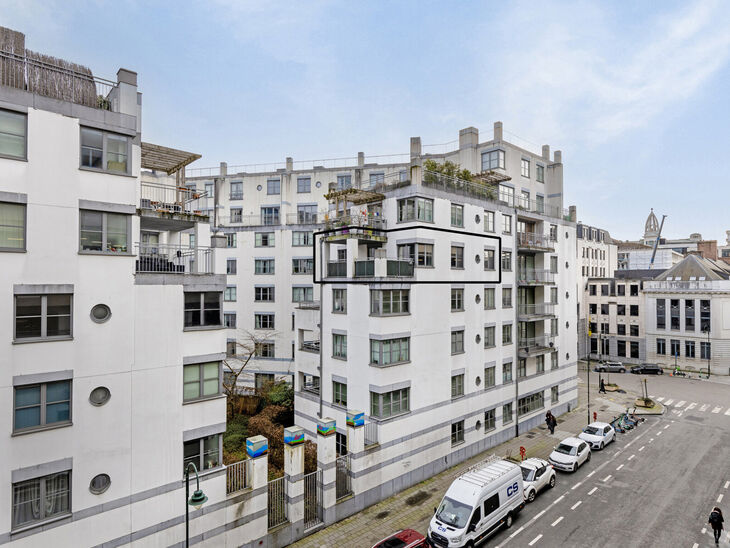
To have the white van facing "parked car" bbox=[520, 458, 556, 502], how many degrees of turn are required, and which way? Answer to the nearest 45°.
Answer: approximately 180°

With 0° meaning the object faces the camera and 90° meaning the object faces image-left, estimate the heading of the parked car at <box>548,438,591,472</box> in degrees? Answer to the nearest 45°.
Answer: approximately 45°

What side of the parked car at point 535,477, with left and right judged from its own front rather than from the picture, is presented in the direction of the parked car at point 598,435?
back

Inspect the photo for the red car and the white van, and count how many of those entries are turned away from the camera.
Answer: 0

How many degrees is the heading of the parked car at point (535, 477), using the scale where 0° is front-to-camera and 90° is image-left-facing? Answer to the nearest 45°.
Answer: approximately 45°

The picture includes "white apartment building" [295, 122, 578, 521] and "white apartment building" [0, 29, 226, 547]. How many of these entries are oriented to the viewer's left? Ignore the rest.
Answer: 0

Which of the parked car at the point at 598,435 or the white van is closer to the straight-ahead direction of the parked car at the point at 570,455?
the white van

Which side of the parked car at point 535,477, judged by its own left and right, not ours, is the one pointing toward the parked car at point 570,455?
back

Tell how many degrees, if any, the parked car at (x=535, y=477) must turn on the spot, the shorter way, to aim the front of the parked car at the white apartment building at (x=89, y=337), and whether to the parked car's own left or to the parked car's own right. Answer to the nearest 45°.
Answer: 0° — it already faces it

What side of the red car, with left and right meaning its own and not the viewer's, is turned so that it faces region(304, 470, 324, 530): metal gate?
right

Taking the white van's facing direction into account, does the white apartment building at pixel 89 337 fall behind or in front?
in front
